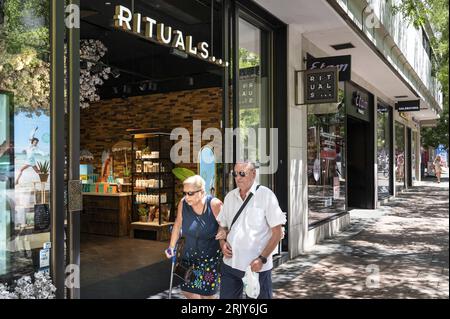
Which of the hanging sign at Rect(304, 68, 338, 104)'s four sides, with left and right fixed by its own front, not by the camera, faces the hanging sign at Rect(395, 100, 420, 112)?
back

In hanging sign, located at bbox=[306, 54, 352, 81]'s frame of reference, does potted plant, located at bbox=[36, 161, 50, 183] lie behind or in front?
in front

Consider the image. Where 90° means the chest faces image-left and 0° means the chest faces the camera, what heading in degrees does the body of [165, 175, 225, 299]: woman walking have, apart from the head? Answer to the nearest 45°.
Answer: approximately 45°

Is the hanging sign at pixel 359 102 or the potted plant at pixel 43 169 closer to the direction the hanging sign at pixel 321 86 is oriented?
the potted plant

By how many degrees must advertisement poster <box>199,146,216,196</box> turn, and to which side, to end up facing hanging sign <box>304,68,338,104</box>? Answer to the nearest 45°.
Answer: approximately 90° to its left

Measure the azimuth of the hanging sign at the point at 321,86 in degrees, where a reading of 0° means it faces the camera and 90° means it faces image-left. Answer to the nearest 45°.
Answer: approximately 0°

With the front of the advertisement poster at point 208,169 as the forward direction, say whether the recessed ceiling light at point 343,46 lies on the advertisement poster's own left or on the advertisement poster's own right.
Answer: on the advertisement poster's own left

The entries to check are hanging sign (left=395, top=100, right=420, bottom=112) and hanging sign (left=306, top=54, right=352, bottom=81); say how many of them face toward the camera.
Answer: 2

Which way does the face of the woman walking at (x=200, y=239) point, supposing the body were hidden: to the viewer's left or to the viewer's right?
to the viewer's left

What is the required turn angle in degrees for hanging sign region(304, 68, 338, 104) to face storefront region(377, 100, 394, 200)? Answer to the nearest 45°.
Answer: approximately 180°
